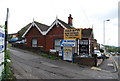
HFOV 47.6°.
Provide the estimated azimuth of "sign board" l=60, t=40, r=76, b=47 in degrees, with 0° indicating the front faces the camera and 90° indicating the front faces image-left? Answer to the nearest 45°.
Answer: approximately 0°

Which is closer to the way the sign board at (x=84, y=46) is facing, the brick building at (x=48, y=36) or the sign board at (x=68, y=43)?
the sign board

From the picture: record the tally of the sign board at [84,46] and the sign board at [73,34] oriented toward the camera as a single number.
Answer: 2

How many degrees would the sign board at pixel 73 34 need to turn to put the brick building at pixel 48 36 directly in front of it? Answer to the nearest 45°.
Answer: approximately 135° to its right

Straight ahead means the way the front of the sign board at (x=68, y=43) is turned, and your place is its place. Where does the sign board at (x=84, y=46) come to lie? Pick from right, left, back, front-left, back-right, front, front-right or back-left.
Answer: back-left

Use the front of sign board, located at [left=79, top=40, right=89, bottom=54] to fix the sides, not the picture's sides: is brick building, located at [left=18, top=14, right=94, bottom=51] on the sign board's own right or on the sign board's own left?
on the sign board's own right
